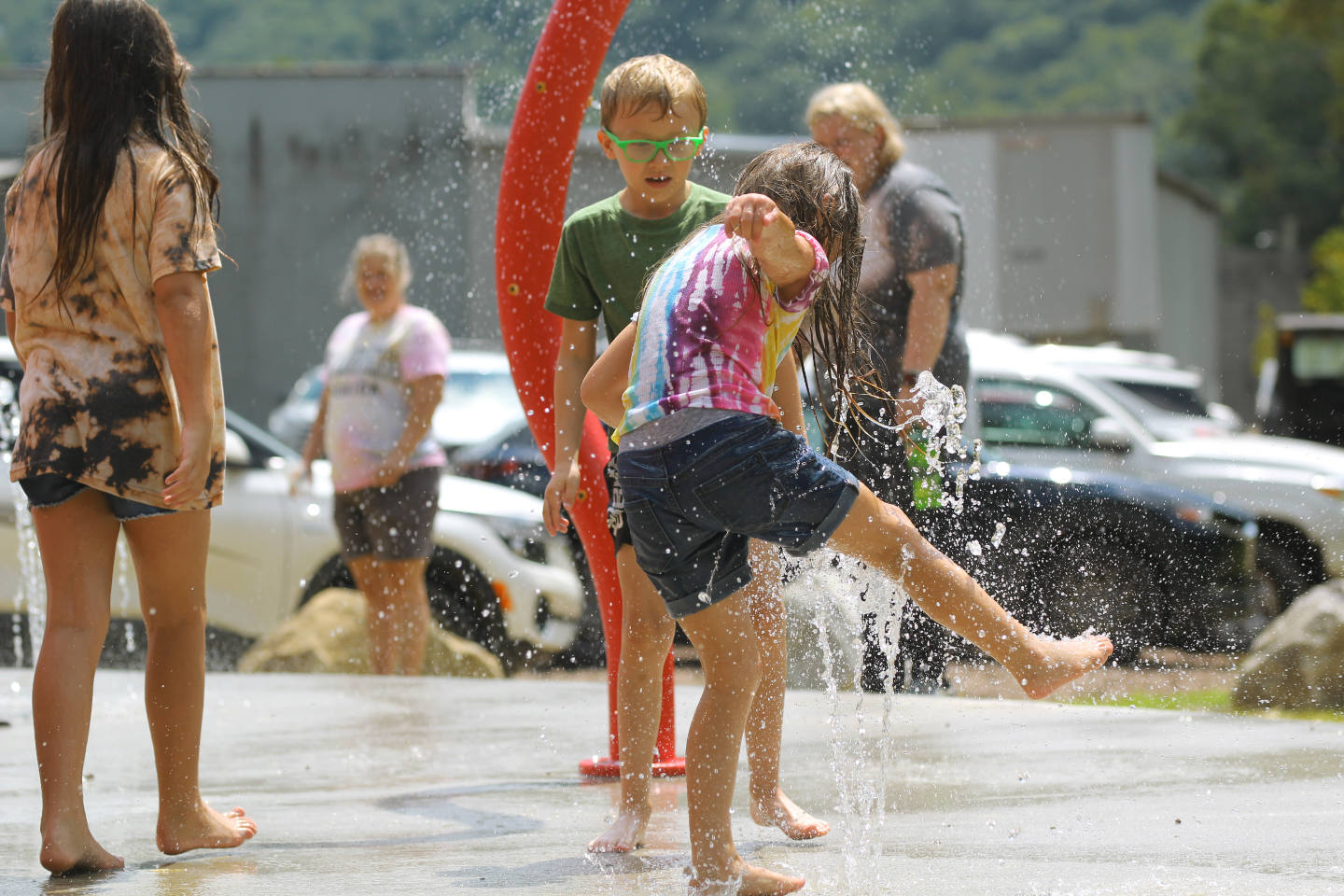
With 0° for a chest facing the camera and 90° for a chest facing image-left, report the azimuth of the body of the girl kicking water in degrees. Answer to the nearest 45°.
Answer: approximately 225°

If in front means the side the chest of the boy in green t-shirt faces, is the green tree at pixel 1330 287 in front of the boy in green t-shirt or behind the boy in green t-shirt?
behind

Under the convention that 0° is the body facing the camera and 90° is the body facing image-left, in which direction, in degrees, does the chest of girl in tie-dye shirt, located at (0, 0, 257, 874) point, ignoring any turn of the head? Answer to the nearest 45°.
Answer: approximately 225°

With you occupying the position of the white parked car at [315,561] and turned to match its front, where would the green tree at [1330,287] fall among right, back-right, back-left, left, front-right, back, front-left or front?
left

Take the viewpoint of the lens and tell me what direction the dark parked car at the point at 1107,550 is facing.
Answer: facing to the right of the viewer

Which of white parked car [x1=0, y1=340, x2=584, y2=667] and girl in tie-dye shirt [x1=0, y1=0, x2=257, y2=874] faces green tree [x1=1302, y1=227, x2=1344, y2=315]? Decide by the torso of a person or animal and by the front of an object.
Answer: the girl in tie-dye shirt

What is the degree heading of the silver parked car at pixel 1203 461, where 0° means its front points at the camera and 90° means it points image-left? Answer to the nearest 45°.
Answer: approximately 270°

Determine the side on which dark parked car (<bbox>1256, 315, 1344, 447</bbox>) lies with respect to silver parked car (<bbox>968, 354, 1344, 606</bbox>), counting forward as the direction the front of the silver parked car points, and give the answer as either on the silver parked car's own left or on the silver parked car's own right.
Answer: on the silver parked car's own left

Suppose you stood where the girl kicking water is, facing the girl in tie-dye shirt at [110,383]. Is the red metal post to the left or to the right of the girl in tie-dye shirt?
right

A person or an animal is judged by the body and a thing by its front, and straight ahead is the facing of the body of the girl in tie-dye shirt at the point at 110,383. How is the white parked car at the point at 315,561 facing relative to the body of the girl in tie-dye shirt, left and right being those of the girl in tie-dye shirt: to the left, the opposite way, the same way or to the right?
to the right
